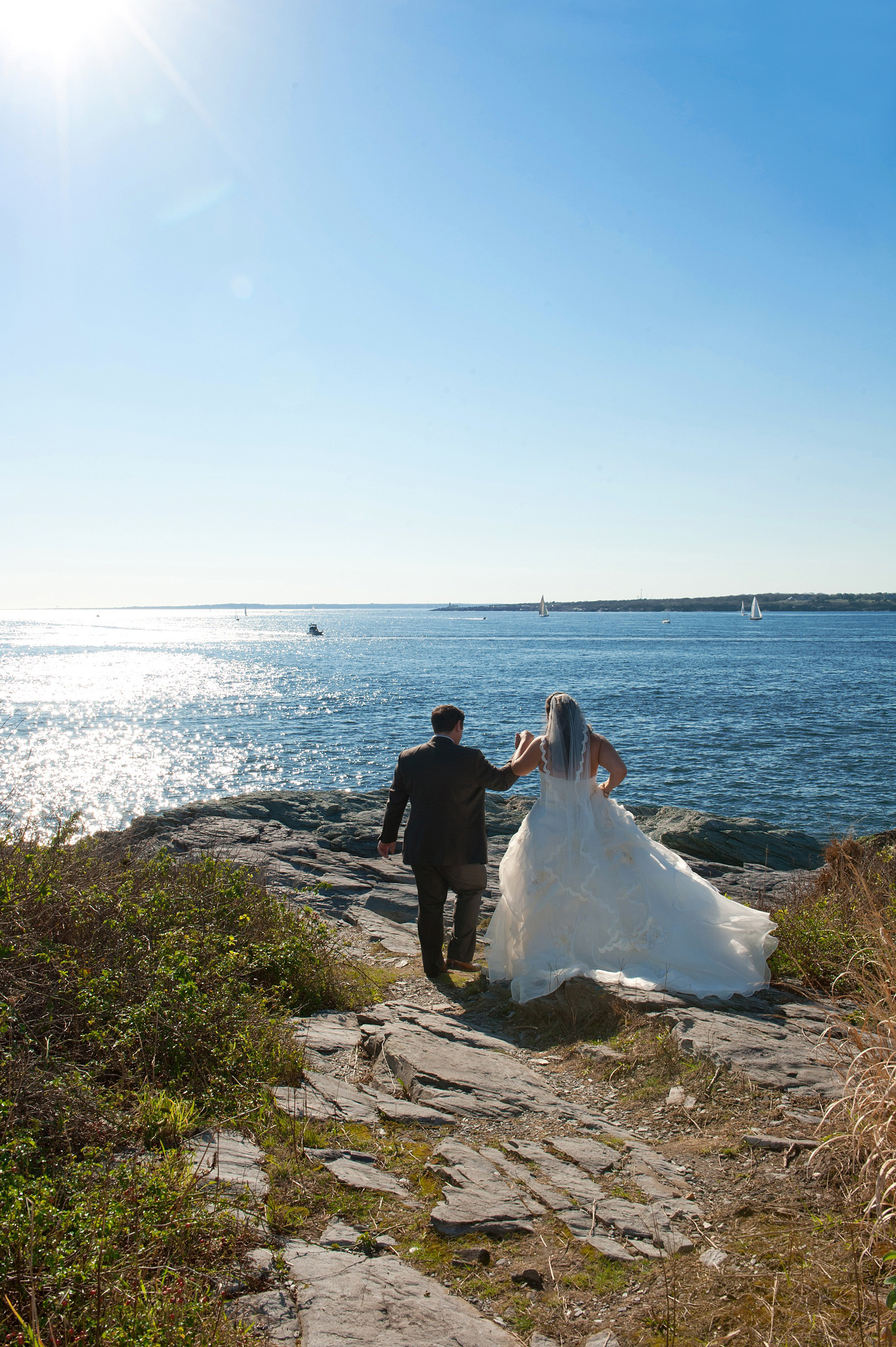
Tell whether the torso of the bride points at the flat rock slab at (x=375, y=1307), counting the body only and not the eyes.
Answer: no

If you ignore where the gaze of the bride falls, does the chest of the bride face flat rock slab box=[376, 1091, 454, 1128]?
no

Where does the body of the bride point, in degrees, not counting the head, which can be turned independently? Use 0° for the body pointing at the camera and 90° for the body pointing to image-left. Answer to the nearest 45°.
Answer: approximately 180°

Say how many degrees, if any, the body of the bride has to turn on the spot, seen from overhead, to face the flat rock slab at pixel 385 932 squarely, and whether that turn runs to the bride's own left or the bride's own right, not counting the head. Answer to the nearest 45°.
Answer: approximately 45° to the bride's own left

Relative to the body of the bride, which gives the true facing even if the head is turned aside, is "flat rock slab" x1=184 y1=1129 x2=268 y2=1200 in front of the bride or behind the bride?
behind

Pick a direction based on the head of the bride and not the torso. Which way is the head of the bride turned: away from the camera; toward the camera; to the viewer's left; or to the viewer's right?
away from the camera

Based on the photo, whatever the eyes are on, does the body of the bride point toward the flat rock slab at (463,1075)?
no

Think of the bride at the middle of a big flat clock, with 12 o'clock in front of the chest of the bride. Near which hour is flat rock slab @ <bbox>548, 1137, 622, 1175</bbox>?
The flat rock slab is roughly at 6 o'clock from the bride.

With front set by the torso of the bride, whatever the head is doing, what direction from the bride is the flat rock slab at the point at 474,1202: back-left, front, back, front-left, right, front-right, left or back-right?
back

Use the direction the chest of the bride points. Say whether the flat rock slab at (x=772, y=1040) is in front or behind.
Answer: behind

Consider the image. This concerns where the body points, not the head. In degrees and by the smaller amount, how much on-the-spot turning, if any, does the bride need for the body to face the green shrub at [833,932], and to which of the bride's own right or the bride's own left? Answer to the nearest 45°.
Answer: approximately 90° to the bride's own right

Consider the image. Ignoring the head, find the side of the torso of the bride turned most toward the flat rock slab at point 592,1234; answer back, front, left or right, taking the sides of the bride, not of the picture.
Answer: back

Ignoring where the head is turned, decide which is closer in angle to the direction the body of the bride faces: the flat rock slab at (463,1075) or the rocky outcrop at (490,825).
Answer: the rocky outcrop

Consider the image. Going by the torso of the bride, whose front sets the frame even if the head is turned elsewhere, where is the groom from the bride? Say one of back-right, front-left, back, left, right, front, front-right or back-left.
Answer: left

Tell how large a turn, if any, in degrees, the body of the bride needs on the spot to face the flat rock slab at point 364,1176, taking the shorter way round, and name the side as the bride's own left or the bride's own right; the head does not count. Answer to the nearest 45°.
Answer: approximately 180°

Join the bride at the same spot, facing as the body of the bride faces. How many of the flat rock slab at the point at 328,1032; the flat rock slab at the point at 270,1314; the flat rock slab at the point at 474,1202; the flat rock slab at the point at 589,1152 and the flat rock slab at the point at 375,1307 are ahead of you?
0
